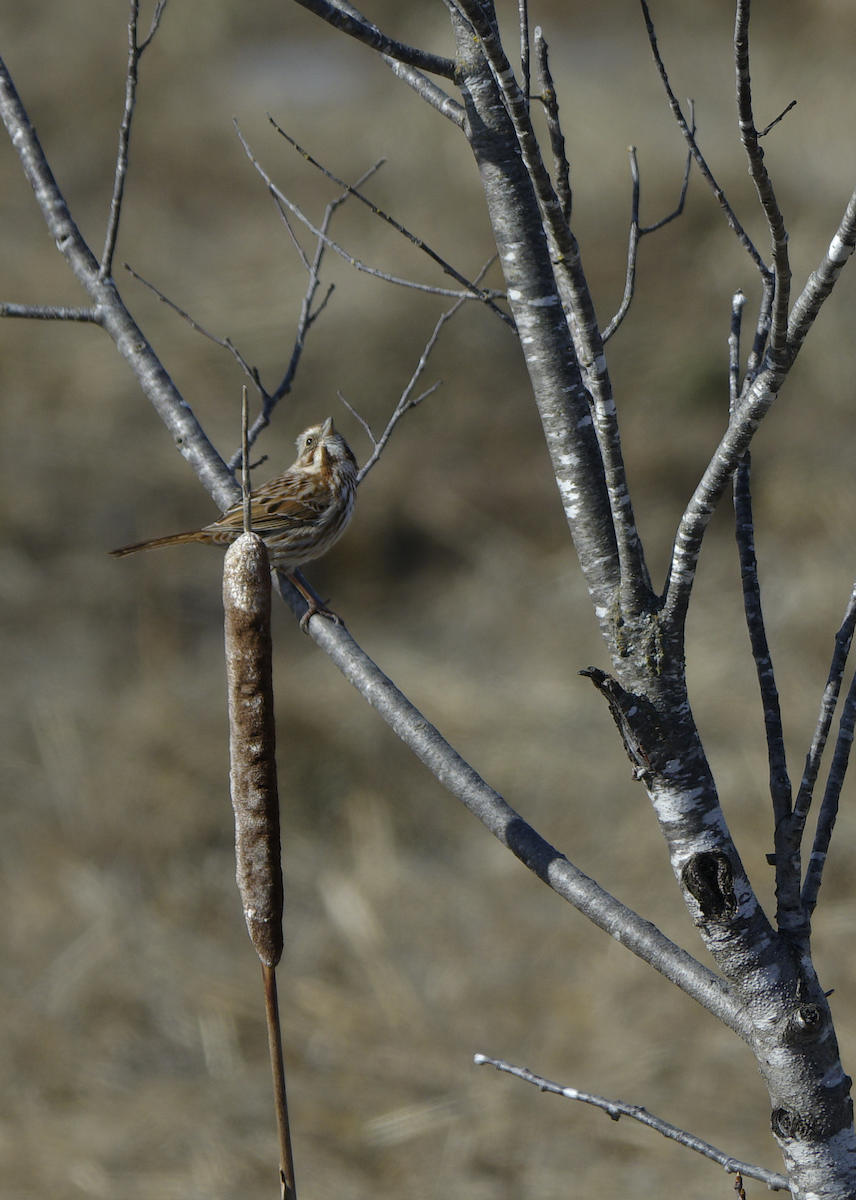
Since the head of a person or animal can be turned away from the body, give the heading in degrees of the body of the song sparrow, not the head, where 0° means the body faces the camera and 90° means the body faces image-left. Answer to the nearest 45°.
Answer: approximately 270°

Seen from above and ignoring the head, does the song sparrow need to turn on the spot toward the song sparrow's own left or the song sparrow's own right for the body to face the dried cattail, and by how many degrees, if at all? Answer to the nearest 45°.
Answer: approximately 90° to the song sparrow's own right
